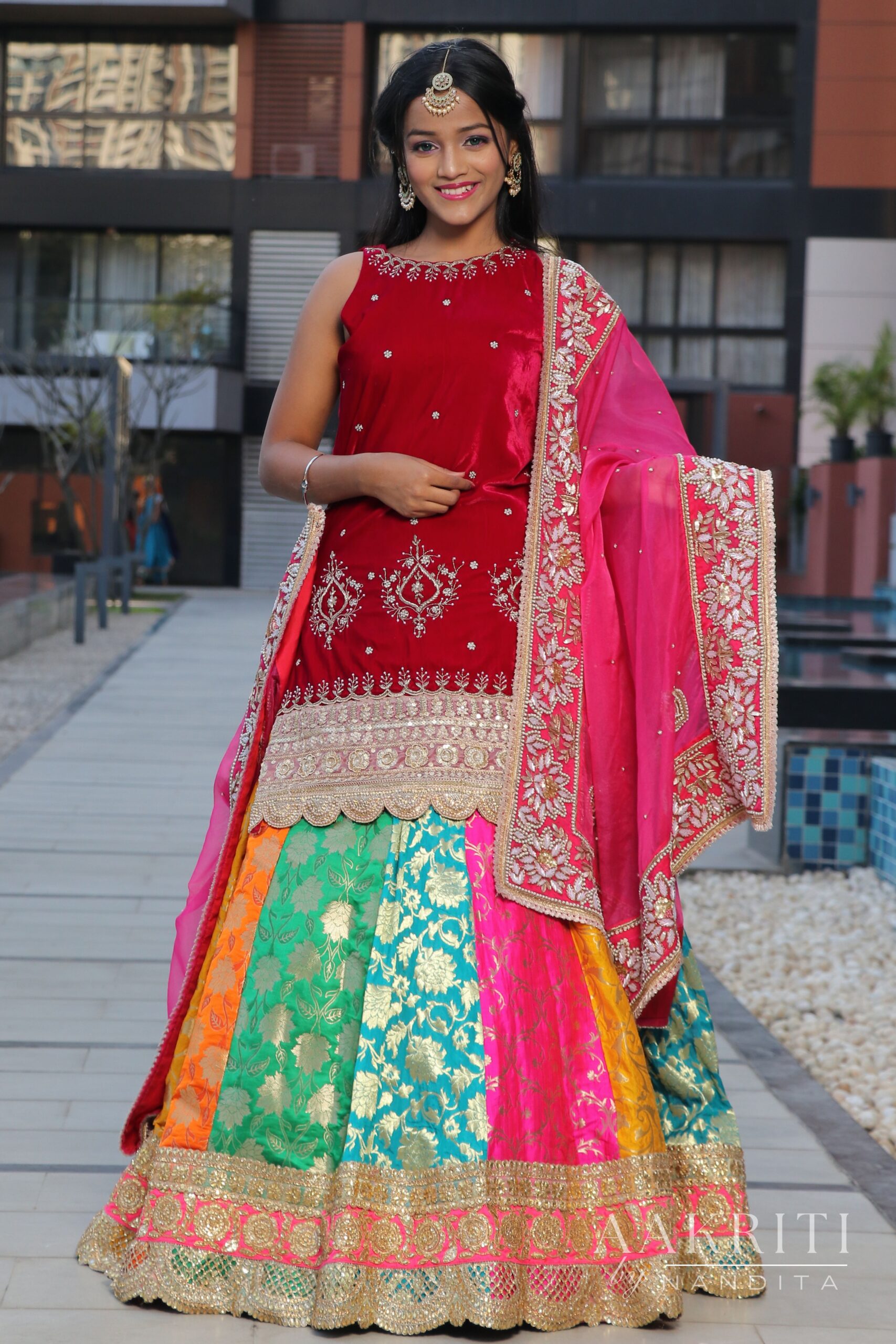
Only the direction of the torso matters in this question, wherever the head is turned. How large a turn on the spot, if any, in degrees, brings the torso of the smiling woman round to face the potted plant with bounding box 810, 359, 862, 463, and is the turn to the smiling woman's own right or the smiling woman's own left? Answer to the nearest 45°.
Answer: approximately 180°

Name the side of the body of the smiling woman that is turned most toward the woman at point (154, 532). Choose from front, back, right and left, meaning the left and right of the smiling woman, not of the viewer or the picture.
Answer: back

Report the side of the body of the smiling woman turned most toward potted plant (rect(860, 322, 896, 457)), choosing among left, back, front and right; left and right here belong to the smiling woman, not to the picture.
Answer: back

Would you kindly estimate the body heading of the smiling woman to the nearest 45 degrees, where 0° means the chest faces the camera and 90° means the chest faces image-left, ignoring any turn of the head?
approximately 0°
